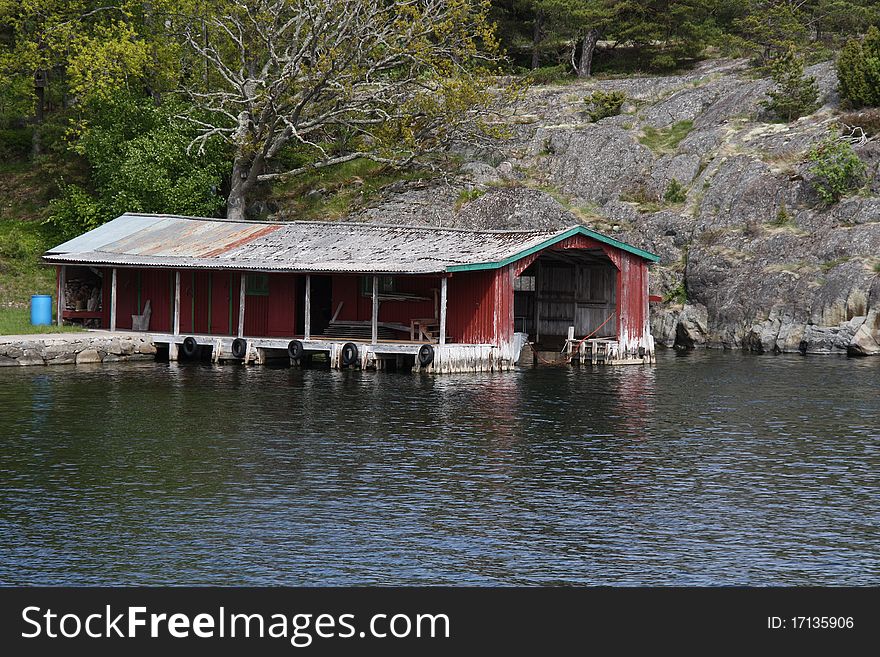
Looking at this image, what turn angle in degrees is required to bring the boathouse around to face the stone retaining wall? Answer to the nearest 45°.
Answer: approximately 135° to its right

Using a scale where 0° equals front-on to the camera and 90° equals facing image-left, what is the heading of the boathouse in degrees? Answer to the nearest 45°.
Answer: approximately 315°
